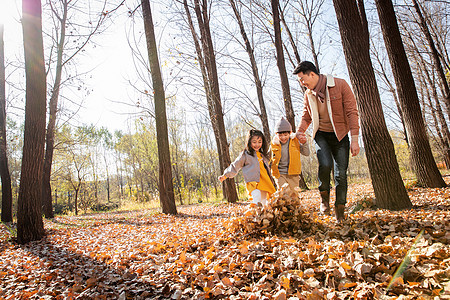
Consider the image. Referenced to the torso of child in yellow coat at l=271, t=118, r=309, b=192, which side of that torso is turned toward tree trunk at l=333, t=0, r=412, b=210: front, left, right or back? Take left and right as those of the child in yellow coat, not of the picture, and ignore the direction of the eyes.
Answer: left

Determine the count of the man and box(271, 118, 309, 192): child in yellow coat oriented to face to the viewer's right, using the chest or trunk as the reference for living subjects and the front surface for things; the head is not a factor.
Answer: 0

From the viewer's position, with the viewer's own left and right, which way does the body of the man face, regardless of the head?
facing the viewer and to the left of the viewer

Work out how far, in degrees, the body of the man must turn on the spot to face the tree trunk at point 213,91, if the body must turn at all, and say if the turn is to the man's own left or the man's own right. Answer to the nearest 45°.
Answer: approximately 90° to the man's own right

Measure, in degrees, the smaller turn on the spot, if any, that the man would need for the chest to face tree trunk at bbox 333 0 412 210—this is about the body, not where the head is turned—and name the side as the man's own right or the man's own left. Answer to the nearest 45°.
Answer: approximately 180°

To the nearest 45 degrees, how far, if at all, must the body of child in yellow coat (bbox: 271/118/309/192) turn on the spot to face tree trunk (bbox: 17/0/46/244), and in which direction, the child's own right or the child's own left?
approximately 90° to the child's own right

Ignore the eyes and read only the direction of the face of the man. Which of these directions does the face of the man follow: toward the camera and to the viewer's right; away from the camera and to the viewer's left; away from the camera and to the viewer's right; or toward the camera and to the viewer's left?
toward the camera and to the viewer's left

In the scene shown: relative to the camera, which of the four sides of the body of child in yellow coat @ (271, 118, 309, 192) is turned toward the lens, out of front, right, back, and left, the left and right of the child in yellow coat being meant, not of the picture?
front

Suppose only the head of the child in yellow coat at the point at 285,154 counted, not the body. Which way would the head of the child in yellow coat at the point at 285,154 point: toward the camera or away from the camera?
toward the camera

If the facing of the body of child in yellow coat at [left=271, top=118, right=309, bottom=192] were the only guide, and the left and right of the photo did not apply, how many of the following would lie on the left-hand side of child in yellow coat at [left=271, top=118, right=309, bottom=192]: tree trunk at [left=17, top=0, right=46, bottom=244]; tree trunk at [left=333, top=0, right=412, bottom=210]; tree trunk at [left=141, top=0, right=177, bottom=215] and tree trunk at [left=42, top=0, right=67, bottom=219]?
1
